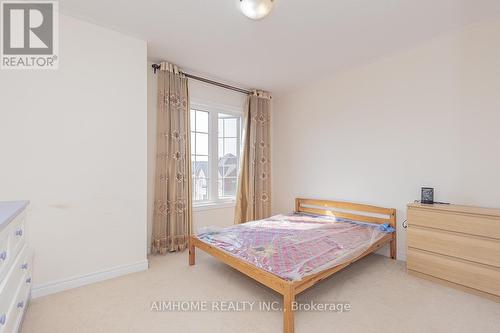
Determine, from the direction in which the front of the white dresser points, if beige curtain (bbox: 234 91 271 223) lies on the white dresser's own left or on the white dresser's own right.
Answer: on the white dresser's own left

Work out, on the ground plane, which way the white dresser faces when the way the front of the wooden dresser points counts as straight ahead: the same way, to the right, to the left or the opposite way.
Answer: the opposite way

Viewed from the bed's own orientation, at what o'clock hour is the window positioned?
The window is roughly at 3 o'clock from the bed.

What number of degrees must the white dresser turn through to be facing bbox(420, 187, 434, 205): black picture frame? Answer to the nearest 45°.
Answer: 0° — it already faces it

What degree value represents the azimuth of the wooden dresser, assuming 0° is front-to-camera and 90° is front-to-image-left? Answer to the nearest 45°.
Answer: approximately 45°

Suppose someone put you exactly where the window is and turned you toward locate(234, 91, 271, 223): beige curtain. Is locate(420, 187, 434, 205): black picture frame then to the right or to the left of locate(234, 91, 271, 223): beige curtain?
right

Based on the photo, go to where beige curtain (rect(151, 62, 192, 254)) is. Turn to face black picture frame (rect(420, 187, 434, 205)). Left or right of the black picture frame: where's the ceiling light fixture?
right

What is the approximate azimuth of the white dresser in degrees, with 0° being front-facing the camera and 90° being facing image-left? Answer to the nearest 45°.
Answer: approximately 315°

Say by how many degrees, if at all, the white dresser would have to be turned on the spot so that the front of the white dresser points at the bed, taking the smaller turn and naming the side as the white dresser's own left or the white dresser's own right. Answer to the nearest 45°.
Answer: approximately 45° to the white dresser's own left
